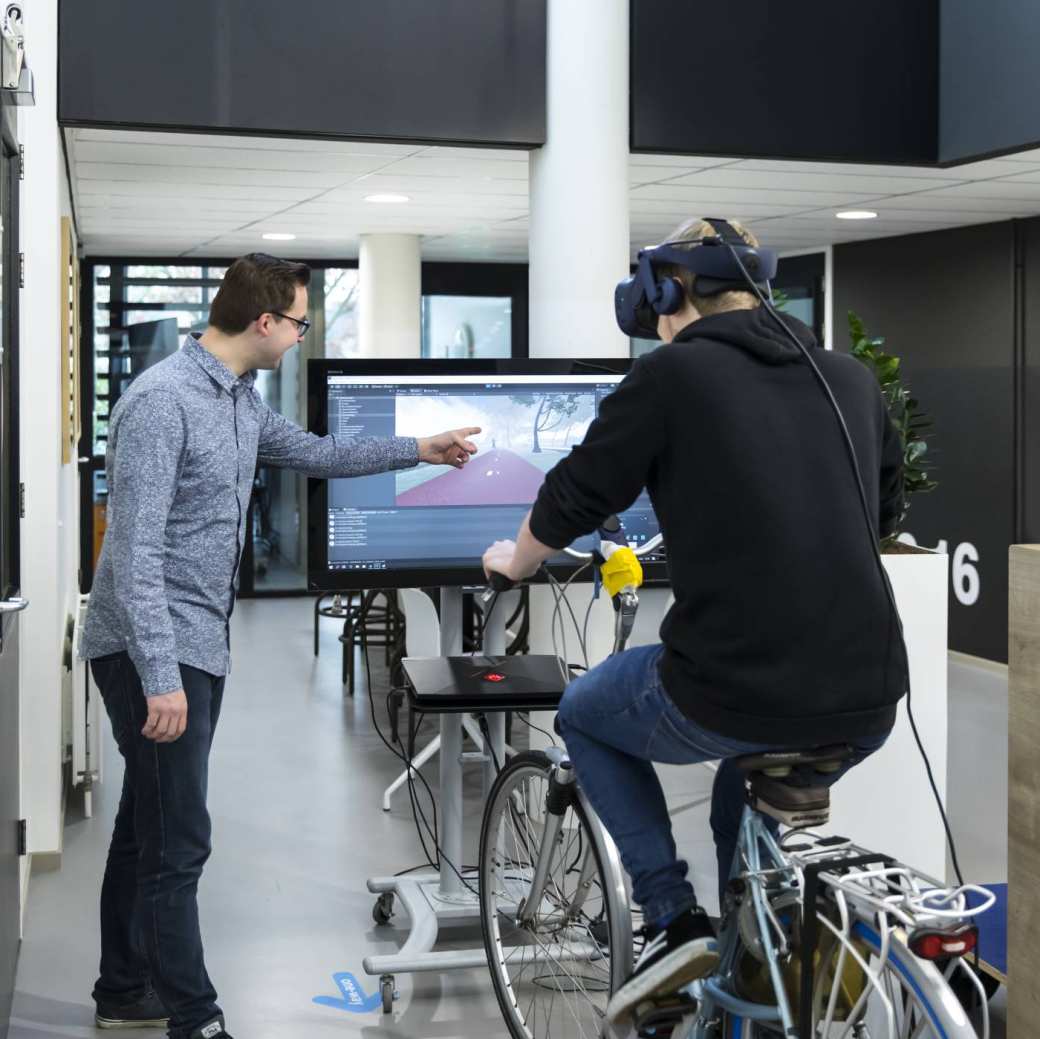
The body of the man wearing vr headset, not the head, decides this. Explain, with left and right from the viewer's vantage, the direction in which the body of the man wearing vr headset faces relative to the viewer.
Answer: facing away from the viewer and to the left of the viewer

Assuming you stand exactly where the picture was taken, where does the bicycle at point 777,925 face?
facing away from the viewer and to the left of the viewer

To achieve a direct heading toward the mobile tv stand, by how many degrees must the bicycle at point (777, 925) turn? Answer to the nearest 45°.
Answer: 0° — it already faces it

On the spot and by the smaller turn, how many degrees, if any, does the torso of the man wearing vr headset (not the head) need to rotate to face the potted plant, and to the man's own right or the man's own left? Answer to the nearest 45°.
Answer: approximately 45° to the man's own right

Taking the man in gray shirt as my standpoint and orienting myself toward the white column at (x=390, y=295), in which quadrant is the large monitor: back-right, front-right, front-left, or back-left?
front-right

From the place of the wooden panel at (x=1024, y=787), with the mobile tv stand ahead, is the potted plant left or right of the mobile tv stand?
right

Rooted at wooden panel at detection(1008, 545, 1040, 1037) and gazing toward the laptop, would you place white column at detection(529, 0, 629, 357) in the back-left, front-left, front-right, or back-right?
front-right

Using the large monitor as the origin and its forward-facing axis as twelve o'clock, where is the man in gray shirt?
The man in gray shirt is roughly at 1 o'clock from the large monitor.

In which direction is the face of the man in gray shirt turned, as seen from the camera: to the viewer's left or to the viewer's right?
to the viewer's right

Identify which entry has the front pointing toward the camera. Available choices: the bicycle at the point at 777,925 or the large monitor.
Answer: the large monitor

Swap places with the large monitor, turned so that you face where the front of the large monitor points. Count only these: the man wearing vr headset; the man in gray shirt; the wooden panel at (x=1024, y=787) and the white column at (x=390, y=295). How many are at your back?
1

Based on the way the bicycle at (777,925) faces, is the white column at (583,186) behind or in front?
in front

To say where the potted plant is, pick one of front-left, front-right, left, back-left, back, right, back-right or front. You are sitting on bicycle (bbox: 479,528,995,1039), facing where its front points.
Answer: front-right

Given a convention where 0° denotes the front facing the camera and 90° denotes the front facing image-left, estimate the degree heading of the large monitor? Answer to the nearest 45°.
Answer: approximately 0°

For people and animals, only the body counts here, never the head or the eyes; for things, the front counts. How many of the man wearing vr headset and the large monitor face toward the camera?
1
